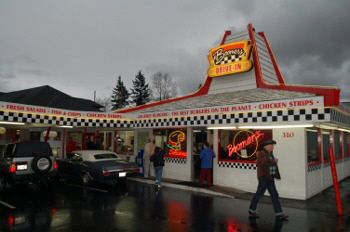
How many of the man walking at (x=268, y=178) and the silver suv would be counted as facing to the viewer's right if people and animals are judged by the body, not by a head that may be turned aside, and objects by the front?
1

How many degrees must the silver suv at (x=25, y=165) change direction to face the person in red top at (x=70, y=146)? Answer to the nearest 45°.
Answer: approximately 45° to its right

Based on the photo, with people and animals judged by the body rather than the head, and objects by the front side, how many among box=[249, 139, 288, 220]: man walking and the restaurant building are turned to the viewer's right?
1

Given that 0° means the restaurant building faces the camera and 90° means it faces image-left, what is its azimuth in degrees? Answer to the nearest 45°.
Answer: approximately 45°

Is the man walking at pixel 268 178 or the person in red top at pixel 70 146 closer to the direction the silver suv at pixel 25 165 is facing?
the person in red top

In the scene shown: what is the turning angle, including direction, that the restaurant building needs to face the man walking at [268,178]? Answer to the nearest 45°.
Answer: approximately 45° to its left

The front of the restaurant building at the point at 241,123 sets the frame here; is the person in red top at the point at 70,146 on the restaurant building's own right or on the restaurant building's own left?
on the restaurant building's own right

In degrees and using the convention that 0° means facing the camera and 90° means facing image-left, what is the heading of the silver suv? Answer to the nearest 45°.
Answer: approximately 135°

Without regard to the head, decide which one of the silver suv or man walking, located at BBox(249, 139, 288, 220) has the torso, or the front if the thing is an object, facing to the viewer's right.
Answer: the man walking

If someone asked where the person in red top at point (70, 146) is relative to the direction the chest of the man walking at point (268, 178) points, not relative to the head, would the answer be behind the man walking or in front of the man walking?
behind

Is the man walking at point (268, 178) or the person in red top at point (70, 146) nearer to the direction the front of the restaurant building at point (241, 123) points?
the man walking
